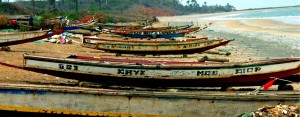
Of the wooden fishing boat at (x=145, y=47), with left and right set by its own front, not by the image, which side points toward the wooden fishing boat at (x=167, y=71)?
right

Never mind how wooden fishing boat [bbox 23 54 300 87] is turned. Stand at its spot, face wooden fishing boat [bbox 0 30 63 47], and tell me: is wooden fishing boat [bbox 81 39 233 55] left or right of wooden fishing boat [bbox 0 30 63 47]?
right

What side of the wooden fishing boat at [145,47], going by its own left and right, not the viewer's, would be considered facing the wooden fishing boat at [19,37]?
back

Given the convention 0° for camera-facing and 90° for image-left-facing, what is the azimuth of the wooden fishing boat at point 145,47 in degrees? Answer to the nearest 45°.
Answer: approximately 270°
